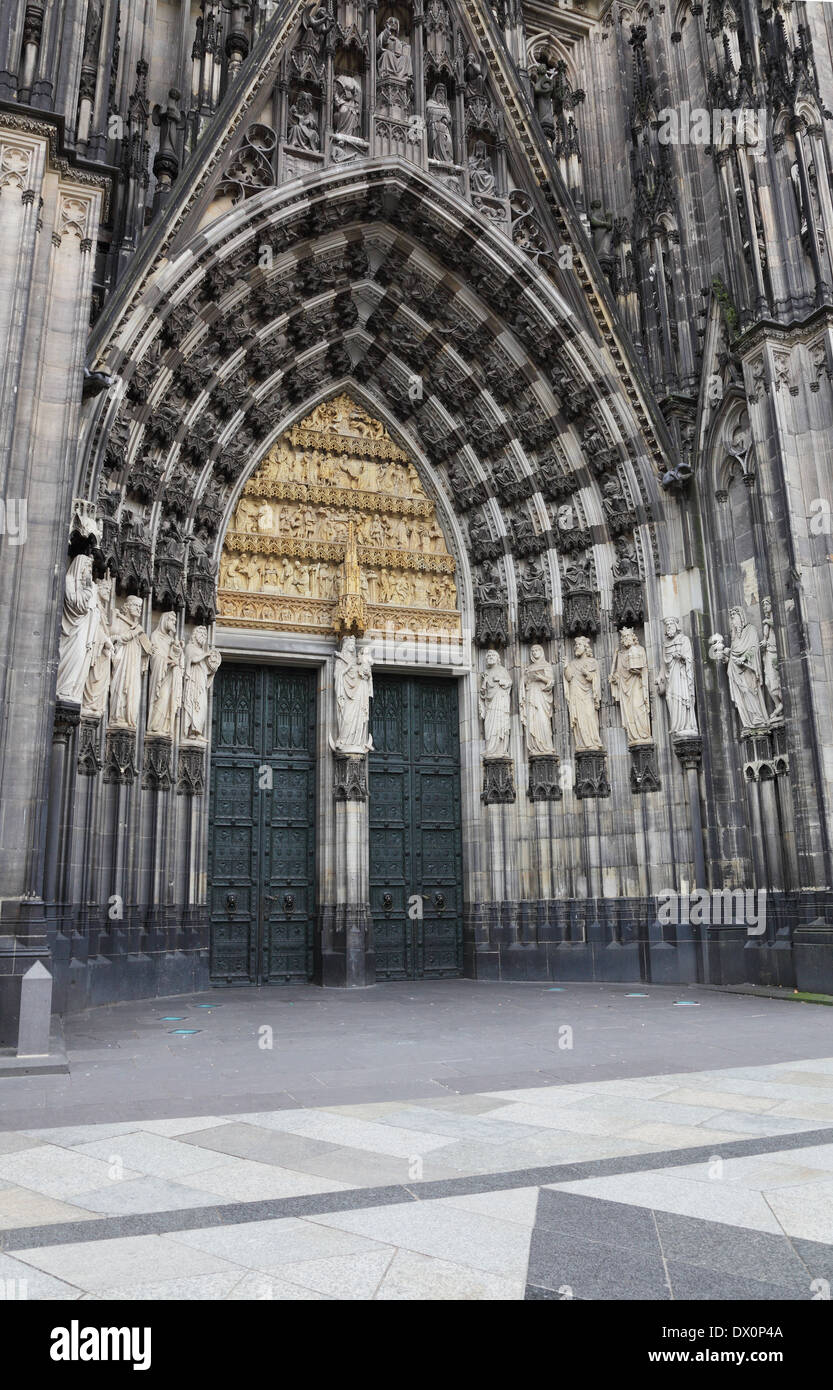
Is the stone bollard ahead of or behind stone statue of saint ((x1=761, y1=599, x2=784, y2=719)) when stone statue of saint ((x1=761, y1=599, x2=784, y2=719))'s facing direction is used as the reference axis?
ahead

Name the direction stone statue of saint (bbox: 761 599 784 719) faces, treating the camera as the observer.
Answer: facing the viewer and to the left of the viewer
